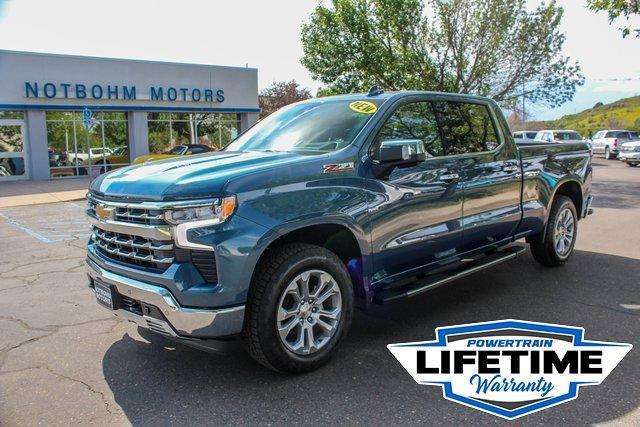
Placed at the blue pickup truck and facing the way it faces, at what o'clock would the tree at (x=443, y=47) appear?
The tree is roughly at 5 o'clock from the blue pickup truck.

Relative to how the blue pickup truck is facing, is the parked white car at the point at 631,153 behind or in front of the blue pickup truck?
behind

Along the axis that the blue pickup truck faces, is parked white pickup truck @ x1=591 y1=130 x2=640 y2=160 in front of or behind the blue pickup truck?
behind

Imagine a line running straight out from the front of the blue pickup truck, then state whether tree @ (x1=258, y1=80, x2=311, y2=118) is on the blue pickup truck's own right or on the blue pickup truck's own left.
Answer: on the blue pickup truck's own right

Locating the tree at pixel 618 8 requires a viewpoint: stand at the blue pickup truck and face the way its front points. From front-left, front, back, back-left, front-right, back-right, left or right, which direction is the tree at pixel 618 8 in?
back

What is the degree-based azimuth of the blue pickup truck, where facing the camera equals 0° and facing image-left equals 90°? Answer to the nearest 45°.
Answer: approximately 45°

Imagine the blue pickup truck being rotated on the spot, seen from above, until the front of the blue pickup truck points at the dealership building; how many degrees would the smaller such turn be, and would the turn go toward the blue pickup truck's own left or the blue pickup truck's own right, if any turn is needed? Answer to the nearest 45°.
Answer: approximately 90° to the blue pickup truck's own right
